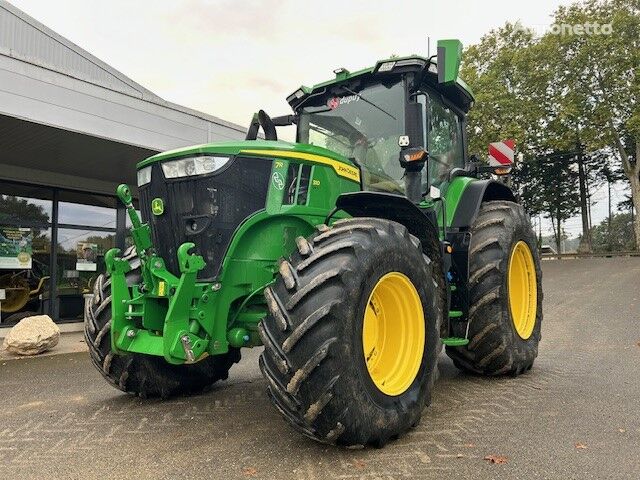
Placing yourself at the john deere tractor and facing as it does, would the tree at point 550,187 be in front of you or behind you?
behind

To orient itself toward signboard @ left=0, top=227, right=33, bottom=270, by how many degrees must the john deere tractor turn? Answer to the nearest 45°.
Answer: approximately 90° to its right

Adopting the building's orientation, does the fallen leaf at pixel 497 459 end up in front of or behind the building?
in front

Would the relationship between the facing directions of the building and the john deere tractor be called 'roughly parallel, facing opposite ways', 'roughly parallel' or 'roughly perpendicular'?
roughly perpendicular

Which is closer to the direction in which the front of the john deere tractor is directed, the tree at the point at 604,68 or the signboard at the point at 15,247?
the signboard

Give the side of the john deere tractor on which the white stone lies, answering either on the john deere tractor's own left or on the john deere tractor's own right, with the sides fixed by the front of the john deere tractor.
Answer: on the john deere tractor's own right

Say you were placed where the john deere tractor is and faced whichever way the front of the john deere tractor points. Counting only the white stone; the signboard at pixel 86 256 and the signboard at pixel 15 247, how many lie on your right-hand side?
3

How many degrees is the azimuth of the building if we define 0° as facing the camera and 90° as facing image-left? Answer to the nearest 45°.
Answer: approximately 315°

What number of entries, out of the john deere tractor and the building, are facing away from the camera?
0

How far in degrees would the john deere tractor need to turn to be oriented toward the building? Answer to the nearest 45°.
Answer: approximately 90° to its right

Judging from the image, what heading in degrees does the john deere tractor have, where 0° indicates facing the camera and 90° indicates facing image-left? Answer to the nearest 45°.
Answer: approximately 45°
